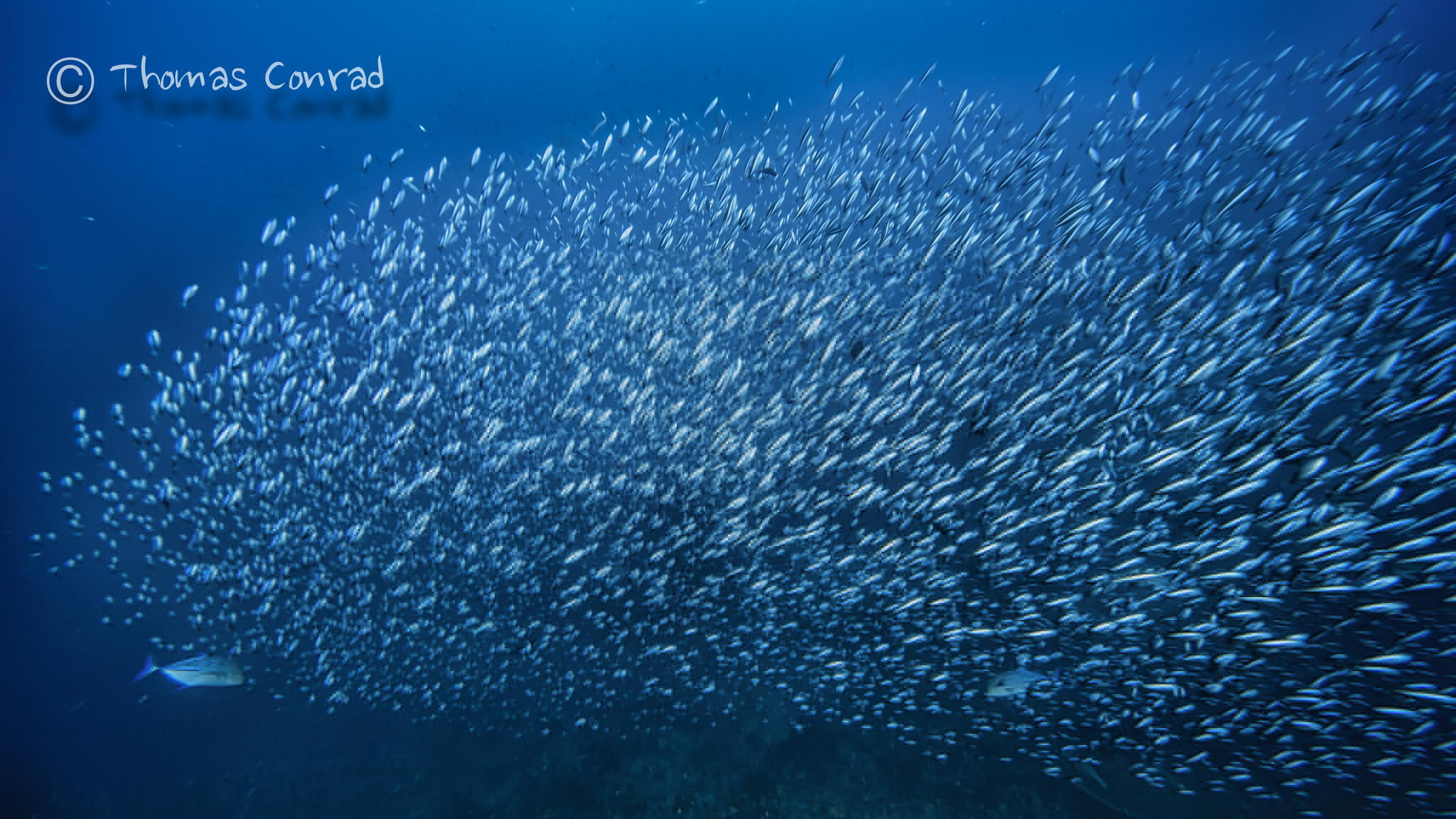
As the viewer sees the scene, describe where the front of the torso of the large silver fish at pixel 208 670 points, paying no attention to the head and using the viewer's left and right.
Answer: facing to the right of the viewer
